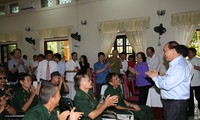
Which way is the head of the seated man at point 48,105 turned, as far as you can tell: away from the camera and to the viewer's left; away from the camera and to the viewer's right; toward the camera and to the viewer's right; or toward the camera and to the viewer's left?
away from the camera and to the viewer's right

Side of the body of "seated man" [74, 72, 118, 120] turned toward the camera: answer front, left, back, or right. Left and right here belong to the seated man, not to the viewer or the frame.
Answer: right

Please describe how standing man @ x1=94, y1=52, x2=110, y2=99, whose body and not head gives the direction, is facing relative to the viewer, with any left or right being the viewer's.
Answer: facing the viewer and to the right of the viewer

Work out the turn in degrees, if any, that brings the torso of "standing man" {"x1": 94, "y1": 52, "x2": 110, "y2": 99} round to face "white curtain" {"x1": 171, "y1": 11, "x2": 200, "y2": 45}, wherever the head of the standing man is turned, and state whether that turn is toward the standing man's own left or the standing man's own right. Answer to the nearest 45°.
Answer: approximately 45° to the standing man's own left

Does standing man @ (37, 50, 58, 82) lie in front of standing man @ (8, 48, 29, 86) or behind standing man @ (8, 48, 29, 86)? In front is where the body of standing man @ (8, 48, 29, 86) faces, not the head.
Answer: in front

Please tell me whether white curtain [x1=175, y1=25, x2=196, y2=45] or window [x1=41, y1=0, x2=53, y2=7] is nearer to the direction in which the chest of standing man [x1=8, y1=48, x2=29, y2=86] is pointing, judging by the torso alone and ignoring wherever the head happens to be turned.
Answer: the white curtain

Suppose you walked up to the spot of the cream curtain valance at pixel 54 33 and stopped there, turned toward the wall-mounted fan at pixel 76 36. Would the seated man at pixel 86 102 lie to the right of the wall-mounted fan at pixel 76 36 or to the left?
right

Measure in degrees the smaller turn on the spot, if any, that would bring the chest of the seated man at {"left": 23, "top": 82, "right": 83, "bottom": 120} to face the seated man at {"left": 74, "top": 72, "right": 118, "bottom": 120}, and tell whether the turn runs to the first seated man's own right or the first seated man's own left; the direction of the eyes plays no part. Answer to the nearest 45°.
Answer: approximately 45° to the first seated man's own left

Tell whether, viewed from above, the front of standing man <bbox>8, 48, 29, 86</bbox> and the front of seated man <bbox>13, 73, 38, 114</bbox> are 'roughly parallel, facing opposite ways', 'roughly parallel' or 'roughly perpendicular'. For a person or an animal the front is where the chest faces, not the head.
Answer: roughly parallel

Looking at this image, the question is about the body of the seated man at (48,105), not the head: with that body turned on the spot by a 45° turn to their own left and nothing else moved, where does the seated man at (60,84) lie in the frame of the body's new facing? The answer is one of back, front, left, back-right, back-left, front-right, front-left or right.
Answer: front-left

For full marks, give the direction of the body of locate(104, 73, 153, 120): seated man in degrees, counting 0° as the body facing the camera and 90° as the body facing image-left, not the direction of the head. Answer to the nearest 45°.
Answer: approximately 270°

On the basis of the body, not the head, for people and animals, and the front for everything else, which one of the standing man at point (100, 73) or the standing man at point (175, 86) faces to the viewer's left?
the standing man at point (175, 86)

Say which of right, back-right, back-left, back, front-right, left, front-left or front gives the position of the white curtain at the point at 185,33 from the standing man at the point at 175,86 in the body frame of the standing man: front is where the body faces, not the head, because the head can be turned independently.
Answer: right

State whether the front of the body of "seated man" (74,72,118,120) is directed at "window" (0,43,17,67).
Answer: no

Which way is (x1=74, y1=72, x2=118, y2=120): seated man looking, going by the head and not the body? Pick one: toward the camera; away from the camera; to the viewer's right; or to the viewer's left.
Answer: to the viewer's right

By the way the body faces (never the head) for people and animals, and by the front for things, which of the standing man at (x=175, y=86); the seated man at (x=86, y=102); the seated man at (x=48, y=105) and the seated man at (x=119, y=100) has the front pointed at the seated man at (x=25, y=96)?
the standing man

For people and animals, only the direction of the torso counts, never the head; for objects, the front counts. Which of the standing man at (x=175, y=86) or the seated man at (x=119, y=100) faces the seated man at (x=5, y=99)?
the standing man

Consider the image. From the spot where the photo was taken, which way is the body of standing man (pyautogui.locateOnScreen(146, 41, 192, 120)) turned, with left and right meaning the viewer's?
facing to the left of the viewer

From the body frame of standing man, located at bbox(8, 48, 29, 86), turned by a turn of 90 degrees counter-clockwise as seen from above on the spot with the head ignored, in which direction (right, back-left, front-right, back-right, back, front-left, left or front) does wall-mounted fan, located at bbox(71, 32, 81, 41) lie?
front

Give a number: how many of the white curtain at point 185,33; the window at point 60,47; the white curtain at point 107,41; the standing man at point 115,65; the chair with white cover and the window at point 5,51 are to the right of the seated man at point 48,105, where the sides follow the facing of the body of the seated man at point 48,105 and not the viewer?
0
